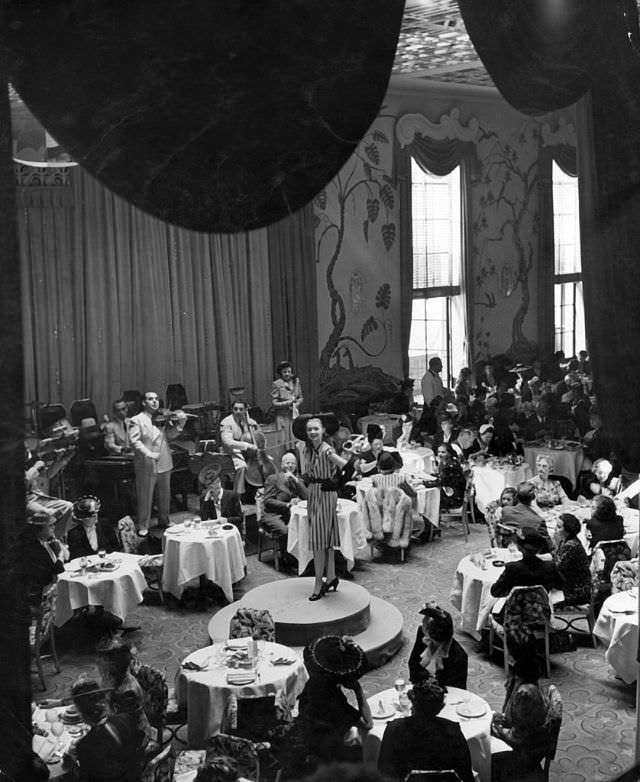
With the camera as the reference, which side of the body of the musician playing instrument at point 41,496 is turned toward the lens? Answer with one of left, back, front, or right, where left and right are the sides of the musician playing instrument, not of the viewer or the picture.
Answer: right

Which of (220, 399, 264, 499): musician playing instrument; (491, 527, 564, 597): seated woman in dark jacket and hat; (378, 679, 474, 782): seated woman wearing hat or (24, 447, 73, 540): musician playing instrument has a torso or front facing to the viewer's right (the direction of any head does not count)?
(24, 447, 73, 540): musician playing instrument

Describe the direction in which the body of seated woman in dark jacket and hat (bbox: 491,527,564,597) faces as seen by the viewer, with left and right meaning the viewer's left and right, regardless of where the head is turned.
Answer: facing away from the viewer

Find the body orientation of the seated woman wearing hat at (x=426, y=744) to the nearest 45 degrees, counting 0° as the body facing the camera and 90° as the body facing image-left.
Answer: approximately 180°

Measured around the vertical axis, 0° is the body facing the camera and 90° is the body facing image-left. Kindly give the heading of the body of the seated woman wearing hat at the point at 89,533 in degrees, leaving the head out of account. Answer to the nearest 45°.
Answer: approximately 0°

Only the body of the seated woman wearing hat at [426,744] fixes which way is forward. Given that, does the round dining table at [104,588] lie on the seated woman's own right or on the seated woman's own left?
on the seated woman's own left

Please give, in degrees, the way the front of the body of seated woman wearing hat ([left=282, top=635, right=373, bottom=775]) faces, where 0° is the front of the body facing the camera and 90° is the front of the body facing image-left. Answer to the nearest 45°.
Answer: approximately 225°

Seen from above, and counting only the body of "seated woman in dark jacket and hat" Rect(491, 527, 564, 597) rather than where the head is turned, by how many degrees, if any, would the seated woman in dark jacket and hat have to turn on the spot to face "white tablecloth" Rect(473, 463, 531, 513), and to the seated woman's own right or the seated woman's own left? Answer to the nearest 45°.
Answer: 0° — they already face it
